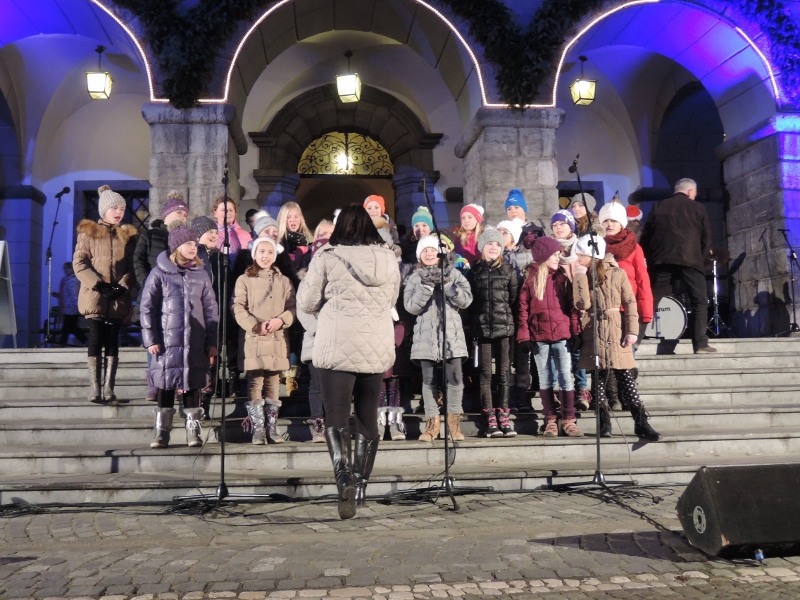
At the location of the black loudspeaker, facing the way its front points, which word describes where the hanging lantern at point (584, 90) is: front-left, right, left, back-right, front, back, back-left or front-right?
front-right

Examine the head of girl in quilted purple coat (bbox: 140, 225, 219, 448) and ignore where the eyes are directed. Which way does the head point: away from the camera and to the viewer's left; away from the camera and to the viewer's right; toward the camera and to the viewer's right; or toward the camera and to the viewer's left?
toward the camera and to the viewer's right

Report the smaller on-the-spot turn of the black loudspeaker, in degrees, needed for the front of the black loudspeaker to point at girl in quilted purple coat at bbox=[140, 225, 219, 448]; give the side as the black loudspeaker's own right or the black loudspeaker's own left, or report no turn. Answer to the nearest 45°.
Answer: approximately 45° to the black loudspeaker's own left

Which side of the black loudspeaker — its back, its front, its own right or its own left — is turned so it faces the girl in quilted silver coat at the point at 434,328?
front

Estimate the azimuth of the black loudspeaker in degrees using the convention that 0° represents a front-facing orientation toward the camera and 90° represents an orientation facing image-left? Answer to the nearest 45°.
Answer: approximately 135°

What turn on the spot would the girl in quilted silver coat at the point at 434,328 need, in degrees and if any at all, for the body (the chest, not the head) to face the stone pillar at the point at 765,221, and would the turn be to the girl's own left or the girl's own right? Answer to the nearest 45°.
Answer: approximately 135° to the girl's own left

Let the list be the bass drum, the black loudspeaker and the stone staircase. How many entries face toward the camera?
2

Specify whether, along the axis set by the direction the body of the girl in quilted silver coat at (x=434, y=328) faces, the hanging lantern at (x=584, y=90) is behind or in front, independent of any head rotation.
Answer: behind

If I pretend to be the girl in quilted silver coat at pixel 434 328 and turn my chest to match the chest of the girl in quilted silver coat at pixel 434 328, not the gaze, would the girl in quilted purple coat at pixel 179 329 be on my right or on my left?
on my right

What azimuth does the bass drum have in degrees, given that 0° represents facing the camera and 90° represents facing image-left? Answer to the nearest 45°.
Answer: approximately 0°

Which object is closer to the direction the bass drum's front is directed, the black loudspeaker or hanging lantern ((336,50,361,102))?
the black loudspeaker
